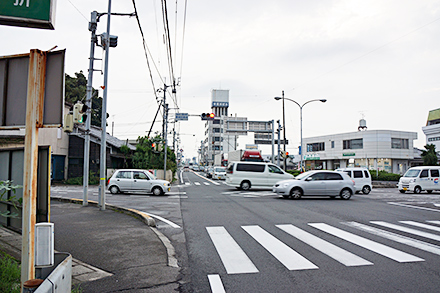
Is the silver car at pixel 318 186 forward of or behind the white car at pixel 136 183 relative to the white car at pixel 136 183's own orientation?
forward

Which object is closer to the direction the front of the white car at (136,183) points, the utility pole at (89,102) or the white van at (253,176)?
the white van

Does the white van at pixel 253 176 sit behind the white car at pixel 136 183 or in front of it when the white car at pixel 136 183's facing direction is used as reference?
in front

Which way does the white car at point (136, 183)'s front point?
to the viewer's right

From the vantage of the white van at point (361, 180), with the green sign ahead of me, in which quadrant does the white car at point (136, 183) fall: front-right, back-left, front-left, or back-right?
front-right

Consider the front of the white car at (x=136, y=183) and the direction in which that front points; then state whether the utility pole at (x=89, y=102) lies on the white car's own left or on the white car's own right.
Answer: on the white car's own right

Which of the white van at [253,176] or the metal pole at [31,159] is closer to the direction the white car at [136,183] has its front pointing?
the white van

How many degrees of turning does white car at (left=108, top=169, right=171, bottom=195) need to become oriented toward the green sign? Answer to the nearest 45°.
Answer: approximately 90° to its right
